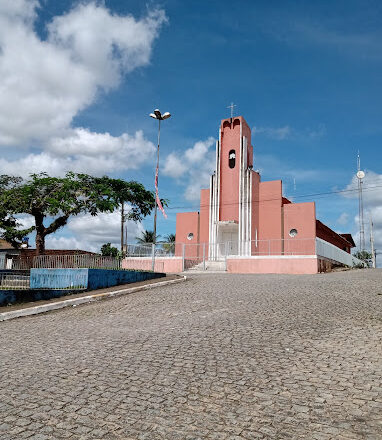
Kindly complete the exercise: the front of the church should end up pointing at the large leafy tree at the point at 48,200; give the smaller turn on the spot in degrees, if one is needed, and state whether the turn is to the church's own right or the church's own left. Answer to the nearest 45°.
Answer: approximately 45° to the church's own right

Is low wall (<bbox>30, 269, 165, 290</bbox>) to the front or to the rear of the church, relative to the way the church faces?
to the front

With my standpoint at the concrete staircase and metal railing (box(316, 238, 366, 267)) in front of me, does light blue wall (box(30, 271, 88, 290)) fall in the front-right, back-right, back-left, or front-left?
back-right

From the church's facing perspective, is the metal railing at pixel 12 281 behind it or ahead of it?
ahead

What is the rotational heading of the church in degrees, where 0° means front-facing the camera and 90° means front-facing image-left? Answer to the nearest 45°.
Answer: approximately 45°

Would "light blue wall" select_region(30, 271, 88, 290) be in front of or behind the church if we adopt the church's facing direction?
in front

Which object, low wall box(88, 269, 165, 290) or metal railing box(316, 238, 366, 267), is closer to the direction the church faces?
the low wall
